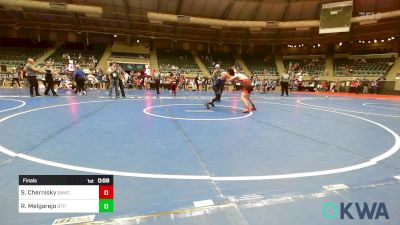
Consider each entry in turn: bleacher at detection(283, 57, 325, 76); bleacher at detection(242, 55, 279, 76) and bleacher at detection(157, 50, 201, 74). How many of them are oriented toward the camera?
3

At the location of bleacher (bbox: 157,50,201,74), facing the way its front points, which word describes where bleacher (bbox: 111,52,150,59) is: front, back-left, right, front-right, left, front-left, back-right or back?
right

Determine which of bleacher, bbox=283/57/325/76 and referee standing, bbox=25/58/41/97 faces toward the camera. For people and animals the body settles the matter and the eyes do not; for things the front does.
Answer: the bleacher

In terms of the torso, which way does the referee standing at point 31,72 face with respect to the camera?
to the viewer's right

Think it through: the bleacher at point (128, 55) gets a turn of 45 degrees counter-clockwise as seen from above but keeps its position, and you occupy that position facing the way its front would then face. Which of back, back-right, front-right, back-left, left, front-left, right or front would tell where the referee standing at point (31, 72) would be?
front-right

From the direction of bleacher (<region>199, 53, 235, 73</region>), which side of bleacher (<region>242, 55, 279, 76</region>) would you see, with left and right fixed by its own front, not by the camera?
right

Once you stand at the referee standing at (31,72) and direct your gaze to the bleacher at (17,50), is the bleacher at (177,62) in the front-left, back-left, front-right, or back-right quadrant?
front-right

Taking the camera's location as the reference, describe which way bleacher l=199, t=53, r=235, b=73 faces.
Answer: facing the viewer

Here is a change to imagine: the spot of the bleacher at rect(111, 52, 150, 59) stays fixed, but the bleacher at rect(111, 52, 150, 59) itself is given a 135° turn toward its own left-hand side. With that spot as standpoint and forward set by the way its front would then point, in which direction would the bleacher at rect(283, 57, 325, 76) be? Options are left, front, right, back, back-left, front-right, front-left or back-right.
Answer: front-right

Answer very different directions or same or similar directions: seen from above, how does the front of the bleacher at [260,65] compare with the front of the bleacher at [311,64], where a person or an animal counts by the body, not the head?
same or similar directions

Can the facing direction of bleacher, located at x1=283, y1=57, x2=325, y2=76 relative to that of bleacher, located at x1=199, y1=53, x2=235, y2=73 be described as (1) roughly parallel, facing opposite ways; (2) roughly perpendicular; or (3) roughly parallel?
roughly parallel

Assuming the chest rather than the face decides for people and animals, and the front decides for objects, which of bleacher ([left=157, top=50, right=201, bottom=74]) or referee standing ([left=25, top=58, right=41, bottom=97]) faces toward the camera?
the bleacher

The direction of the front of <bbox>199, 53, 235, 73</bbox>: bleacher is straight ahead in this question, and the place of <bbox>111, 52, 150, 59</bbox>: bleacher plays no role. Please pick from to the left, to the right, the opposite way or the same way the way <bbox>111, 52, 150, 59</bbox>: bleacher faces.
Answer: the same way

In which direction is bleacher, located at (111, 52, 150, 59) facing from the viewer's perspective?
toward the camera
